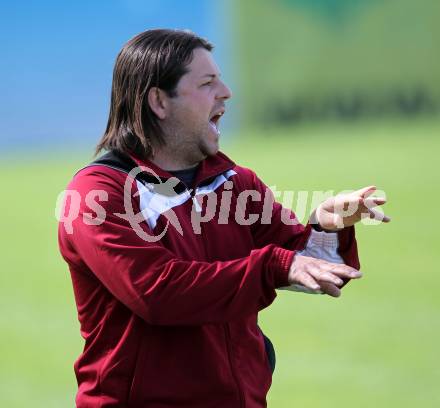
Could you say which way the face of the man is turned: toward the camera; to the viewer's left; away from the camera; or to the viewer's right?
to the viewer's right

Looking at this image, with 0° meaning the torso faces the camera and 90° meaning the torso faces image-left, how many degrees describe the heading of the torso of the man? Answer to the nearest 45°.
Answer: approximately 315°
